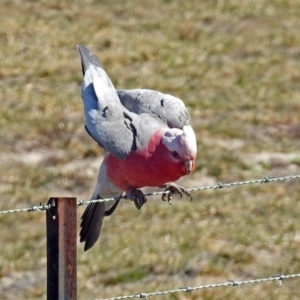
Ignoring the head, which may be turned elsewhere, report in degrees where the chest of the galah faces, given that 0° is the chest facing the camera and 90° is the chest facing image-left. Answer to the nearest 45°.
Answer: approximately 315°

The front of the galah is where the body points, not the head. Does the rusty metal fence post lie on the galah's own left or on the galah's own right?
on the galah's own right
